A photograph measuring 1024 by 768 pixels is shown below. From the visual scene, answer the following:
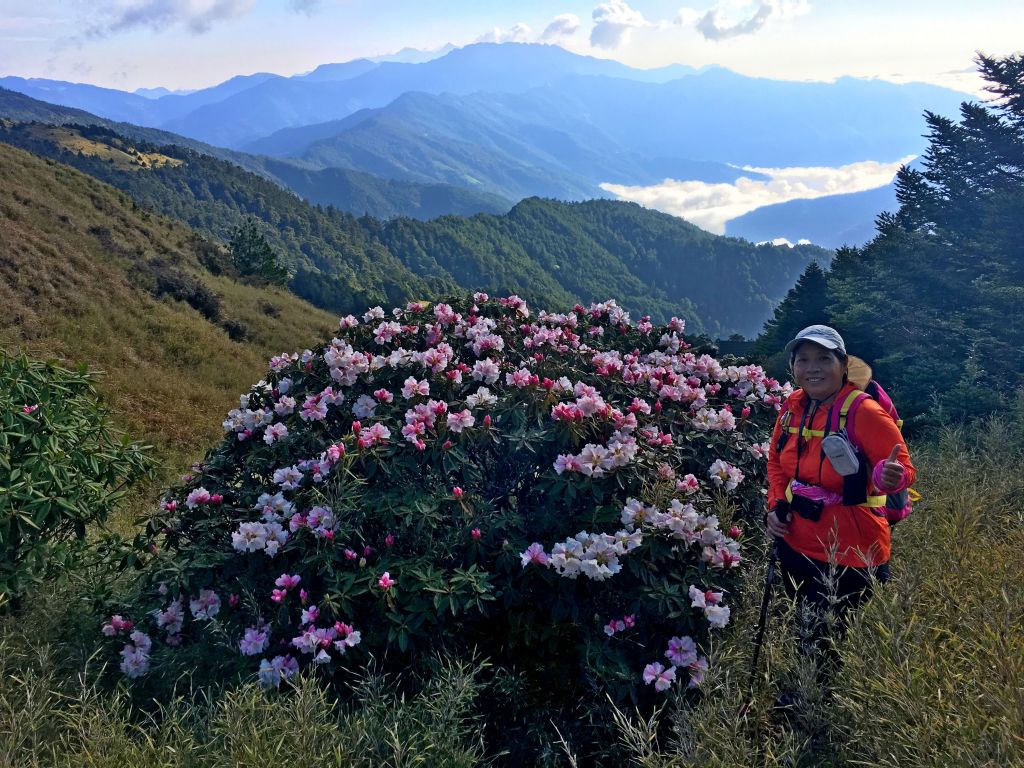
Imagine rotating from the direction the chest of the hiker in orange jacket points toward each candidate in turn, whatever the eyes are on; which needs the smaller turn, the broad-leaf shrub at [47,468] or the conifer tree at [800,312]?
the broad-leaf shrub

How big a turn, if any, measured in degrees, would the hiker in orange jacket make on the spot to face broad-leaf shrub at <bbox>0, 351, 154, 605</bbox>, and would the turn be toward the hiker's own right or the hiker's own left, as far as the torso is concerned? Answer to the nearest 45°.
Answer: approximately 45° to the hiker's own right

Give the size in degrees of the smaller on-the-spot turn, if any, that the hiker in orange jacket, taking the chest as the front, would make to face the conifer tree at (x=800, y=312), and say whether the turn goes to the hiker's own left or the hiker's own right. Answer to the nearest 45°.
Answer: approximately 135° to the hiker's own right

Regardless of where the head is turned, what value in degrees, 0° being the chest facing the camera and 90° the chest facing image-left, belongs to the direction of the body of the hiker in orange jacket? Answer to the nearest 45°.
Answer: approximately 45°
